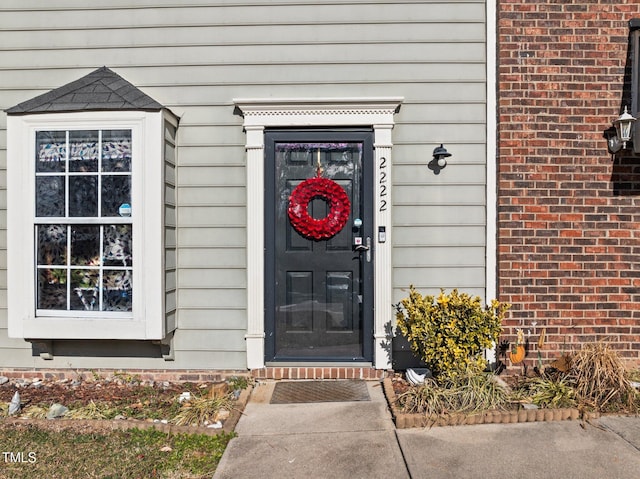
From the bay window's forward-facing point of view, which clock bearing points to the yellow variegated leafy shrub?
The yellow variegated leafy shrub is roughly at 10 o'clock from the bay window.

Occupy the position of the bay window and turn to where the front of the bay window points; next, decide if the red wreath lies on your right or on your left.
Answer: on your left

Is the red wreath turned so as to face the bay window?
no

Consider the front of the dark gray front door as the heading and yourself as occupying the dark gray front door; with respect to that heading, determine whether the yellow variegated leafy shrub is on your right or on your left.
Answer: on your left

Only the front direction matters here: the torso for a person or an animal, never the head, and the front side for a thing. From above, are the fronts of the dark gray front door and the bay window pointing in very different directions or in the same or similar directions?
same or similar directions

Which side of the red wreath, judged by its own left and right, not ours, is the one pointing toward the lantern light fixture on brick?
left

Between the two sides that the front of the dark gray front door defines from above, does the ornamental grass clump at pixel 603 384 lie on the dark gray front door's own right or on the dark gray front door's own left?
on the dark gray front door's own left

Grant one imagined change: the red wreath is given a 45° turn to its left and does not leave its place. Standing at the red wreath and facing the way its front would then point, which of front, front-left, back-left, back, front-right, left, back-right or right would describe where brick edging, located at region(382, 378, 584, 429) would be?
front

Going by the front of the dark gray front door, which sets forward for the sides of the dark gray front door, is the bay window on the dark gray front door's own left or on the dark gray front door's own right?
on the dark gray front door's own right

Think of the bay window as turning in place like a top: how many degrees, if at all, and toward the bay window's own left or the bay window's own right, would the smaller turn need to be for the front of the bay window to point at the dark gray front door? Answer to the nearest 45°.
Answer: approximately 90° to the bay window's own left

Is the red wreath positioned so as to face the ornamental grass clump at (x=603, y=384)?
no

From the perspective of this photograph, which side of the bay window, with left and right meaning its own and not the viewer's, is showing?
front

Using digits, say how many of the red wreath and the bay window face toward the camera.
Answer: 2

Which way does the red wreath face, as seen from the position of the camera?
facing the viewer

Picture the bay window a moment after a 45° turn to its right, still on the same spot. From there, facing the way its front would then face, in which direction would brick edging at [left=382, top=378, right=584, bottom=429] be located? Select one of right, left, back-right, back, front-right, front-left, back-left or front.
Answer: left

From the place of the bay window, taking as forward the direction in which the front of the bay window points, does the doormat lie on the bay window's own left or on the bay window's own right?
on the bay window's own left

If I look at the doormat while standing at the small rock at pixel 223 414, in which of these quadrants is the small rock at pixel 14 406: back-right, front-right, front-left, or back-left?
back-left

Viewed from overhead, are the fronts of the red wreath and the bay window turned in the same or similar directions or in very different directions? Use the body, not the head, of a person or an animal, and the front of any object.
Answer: same or similar directions
